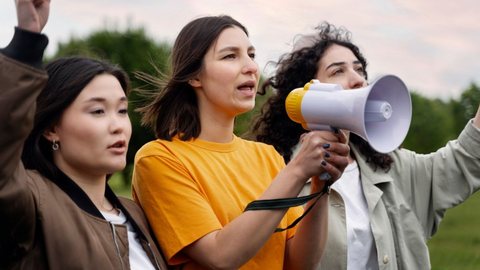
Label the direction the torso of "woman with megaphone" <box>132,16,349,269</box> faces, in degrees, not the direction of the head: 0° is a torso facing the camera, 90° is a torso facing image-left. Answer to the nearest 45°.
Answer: approximately 315°

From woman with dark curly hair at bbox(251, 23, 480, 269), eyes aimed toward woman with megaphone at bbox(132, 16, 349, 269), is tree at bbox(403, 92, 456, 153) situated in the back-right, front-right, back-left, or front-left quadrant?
back-right

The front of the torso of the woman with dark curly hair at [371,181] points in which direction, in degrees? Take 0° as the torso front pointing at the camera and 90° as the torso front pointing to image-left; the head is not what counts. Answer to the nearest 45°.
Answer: approximately 315°

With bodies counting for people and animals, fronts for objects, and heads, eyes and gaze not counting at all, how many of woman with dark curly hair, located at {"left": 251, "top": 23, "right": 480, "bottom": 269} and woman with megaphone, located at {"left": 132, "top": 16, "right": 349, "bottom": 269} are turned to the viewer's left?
0

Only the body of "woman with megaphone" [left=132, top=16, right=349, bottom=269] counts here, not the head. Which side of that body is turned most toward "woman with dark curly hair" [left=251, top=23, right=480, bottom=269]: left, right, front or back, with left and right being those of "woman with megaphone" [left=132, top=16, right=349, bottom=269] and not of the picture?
left

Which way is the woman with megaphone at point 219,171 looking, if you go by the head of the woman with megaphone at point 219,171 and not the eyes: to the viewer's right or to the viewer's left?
to the viewer's right

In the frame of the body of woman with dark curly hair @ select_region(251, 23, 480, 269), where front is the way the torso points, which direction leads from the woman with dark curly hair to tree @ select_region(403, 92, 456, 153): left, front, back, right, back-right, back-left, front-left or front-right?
back-left

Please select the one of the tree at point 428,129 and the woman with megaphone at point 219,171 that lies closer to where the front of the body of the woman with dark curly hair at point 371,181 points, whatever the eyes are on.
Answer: the woman with megaphone

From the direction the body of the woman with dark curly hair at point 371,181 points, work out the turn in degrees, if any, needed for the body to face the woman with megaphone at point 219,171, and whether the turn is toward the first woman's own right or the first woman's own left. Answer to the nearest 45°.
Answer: approximately 90° to the first woman's own right
